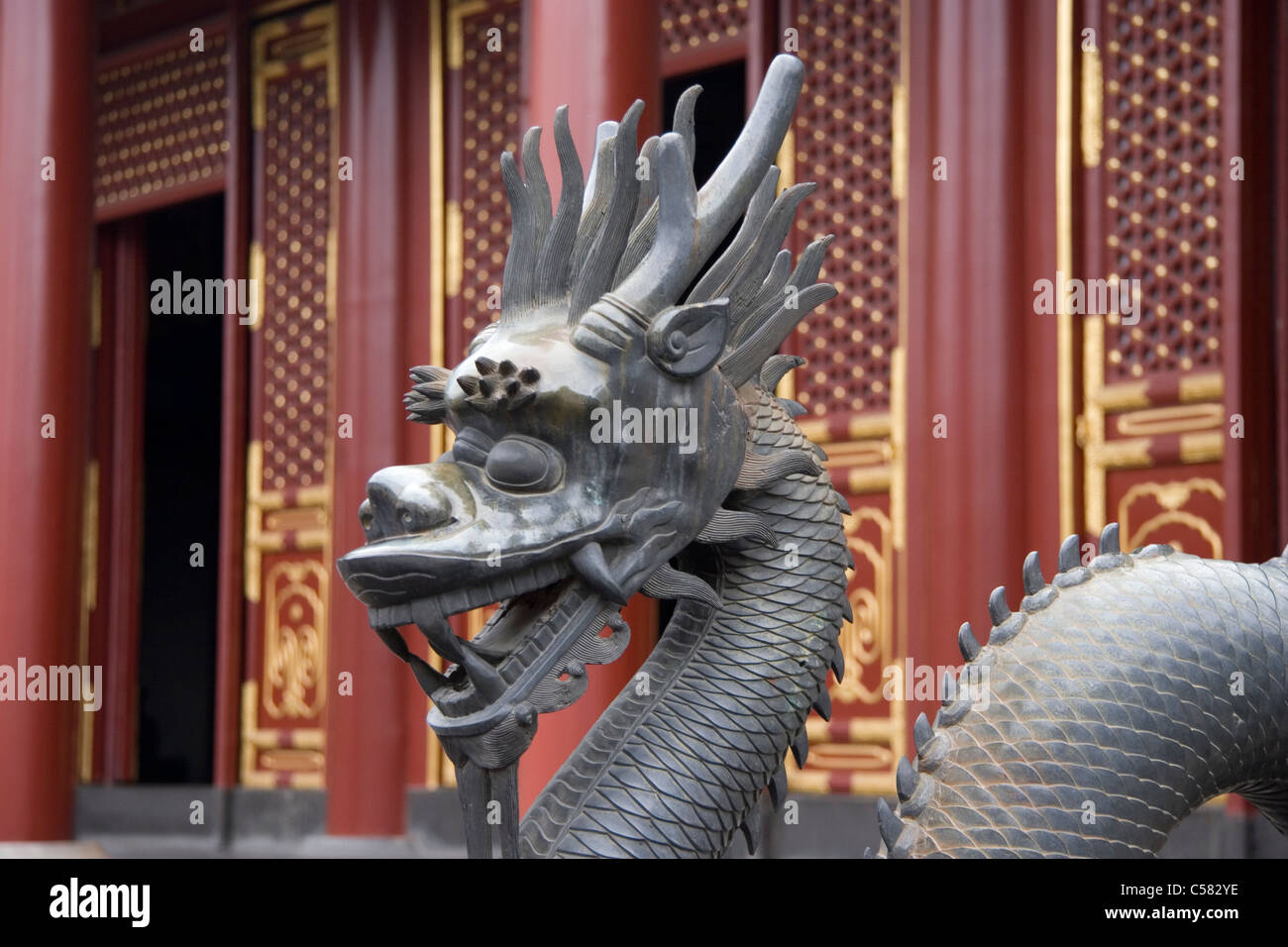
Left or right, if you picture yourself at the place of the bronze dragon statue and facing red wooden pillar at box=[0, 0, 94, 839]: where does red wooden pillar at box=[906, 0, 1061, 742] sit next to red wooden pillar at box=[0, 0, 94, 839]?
right

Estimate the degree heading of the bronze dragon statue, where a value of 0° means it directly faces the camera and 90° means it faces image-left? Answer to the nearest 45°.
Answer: approximately 45°

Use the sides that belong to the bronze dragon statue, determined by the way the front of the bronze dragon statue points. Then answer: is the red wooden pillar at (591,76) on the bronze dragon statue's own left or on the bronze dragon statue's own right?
on the bronze dragon statue's own right

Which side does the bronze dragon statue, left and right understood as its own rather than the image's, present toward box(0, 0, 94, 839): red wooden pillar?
right

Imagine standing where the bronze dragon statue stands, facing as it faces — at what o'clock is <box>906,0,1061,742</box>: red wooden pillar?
The red wooden pillar is roughly at 5 o'clock from the bronze dragon statue.

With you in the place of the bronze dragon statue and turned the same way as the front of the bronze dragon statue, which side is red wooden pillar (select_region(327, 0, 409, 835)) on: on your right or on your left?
on your right
